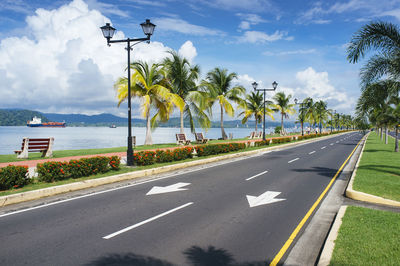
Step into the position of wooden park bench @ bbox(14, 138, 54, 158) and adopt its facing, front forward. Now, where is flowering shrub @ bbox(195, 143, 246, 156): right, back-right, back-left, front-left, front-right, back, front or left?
back-right

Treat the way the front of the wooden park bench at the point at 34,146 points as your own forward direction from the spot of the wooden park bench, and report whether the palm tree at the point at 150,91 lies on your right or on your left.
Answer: on your right

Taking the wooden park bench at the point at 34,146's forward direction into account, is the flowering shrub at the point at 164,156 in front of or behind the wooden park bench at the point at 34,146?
behind

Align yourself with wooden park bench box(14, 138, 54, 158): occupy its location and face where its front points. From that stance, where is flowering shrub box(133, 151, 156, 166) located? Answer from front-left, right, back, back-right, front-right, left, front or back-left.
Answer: back

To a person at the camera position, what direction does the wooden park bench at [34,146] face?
facing away from the viewer and to the left of the viewer

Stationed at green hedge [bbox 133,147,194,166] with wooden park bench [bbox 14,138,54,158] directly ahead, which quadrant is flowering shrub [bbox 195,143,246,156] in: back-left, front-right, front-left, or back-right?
back-right

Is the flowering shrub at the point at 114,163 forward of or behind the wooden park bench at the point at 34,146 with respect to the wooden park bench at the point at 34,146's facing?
behind

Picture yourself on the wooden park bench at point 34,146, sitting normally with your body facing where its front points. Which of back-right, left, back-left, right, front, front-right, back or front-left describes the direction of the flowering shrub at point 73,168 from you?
back-left

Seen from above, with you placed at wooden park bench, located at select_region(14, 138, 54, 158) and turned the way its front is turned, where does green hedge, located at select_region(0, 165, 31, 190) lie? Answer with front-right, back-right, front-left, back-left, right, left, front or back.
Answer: back-left

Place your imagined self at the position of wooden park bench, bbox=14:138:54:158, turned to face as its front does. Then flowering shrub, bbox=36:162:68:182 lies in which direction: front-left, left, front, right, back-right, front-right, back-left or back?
back-left
